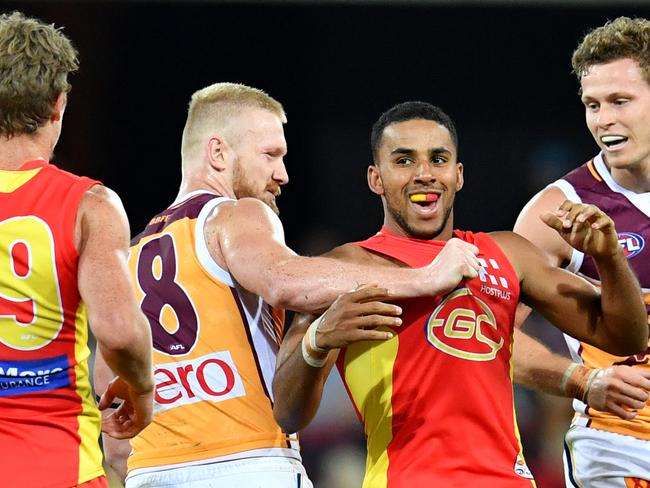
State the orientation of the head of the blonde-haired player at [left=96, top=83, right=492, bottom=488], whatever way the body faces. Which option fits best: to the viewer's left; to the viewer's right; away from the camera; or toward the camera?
to the viewer's right

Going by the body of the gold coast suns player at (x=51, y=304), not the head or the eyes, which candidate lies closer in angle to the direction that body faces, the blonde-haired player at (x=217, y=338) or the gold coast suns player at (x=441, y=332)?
the blonde-haired player

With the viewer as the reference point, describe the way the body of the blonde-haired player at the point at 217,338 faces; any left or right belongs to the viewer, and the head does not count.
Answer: facing away from the viewer and to the right of the viewer

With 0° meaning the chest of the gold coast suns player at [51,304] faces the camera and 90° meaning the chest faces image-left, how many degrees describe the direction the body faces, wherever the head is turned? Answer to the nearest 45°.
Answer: approximately 180°

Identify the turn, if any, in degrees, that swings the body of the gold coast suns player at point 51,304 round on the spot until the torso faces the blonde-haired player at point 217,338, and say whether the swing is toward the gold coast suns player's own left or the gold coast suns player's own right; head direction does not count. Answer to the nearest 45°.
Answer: approximately 45° to the gold coast suns player's own right

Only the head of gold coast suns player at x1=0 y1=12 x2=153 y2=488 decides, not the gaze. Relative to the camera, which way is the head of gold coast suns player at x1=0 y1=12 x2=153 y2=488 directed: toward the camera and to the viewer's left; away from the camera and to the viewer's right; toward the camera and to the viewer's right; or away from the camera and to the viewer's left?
away from the camera and to the viewer's right

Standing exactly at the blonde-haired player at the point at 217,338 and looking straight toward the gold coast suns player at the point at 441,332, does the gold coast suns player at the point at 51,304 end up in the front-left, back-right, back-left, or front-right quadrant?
back-right
